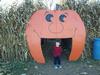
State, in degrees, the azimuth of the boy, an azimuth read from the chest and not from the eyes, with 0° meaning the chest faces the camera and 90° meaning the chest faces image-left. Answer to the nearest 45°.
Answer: approximately 0°
